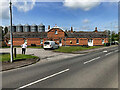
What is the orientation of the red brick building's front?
toward the camera
